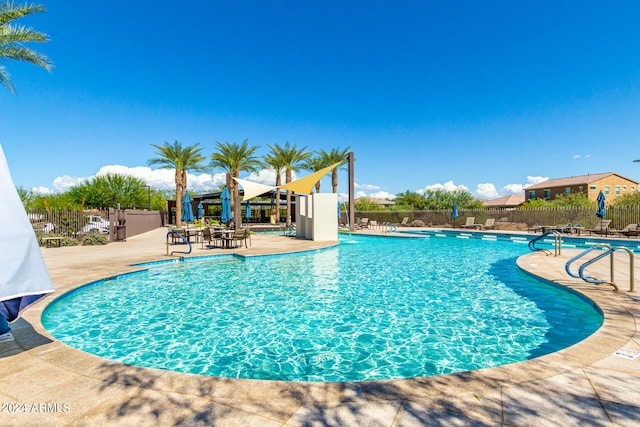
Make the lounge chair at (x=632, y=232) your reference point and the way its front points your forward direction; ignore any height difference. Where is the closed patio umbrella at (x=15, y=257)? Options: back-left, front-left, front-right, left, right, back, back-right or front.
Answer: left

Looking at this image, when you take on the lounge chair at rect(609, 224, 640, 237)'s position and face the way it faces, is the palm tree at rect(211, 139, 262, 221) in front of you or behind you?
in front

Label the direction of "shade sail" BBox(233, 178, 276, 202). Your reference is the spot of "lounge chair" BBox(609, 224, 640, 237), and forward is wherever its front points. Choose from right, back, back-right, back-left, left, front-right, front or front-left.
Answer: front-left

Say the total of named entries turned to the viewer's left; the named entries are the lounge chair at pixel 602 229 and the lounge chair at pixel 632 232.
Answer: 2

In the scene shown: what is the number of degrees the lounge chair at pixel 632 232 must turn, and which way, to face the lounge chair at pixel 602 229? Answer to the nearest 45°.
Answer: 0° — it already faces it

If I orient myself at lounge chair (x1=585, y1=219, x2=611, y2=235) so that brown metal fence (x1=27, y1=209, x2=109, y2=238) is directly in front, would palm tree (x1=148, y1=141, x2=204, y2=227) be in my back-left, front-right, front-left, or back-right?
front-right

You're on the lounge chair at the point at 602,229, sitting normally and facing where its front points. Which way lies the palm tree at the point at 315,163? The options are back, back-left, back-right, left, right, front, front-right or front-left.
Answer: front

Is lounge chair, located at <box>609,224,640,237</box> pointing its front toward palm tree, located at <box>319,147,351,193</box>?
yes

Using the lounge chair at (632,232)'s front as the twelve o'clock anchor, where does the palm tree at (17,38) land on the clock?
The palm tree is roughly at 10 o'clock from the lounge chair.

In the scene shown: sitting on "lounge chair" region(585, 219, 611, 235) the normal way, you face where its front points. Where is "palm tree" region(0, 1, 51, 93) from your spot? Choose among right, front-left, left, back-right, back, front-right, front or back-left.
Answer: front-left

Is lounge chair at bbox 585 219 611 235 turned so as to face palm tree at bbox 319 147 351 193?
yes

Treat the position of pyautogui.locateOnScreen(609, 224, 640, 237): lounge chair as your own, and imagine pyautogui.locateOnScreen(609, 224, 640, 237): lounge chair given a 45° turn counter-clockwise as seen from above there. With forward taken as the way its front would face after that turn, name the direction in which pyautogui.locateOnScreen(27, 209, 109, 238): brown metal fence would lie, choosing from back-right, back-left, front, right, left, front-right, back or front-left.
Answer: front

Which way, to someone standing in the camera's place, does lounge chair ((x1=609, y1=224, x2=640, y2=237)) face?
facing to the left of the viewer

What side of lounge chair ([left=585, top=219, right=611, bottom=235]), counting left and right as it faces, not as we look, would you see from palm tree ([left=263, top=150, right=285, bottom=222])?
front

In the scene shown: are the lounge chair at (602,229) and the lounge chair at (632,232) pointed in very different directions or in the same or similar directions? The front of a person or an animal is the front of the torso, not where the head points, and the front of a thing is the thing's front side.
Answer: same or similar directions

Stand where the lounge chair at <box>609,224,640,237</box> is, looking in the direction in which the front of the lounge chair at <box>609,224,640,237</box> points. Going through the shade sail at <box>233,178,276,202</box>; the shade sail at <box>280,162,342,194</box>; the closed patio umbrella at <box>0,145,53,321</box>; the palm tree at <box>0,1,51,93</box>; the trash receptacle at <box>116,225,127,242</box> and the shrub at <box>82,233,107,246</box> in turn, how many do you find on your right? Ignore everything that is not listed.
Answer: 0

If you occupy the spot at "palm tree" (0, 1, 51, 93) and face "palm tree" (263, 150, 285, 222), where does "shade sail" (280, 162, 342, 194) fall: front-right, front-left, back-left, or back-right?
front-right

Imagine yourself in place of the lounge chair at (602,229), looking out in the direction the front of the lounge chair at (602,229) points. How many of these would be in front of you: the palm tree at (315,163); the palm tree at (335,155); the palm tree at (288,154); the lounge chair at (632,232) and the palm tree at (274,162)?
4

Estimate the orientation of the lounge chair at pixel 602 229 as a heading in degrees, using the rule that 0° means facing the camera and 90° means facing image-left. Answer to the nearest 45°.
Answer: approximately 90°
